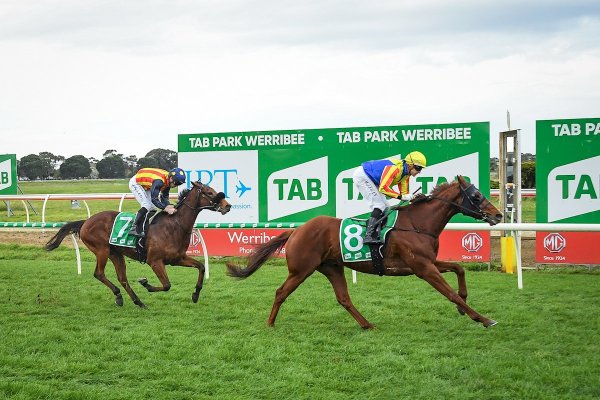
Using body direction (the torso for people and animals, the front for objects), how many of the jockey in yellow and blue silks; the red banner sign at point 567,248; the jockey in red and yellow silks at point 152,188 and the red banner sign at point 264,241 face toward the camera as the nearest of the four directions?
2

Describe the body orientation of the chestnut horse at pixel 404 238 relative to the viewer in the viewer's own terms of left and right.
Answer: facing to the right of the viewer

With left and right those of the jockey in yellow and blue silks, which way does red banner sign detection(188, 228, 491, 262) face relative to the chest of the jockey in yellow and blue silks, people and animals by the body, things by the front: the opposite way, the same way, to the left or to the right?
to the right

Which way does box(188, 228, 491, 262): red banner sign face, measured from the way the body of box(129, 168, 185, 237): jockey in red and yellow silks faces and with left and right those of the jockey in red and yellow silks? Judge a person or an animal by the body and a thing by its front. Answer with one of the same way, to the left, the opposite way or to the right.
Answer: to the right

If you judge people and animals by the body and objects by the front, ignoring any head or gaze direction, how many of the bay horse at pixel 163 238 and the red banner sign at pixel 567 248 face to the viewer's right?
1

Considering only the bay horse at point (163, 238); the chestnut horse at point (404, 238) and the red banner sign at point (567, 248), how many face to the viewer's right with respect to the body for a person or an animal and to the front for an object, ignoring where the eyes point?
2

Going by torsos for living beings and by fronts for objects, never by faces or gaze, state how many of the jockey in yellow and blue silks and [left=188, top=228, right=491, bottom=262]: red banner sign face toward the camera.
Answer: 1
